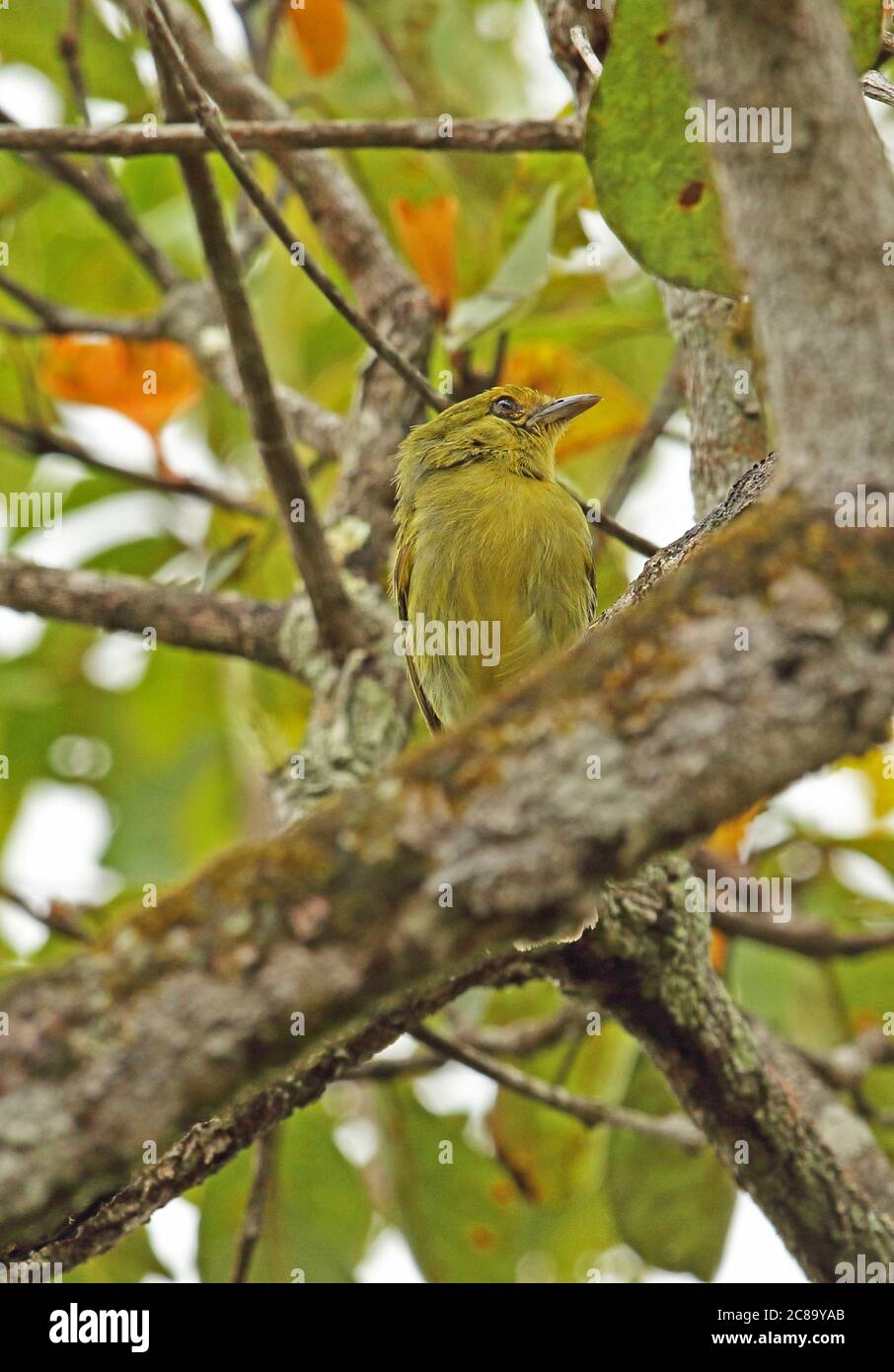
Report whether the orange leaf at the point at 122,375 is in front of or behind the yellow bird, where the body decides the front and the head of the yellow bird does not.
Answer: behind

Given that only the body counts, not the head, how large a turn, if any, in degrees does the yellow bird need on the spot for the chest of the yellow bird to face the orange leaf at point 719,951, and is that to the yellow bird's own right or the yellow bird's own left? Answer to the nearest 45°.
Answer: approximately 90° to the yellow bird's own left

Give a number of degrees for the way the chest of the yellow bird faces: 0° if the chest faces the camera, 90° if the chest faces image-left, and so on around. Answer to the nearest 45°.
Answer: approximately 315°

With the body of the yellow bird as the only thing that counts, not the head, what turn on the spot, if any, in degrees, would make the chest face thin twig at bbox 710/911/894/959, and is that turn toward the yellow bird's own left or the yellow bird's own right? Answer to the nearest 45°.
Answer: approximately 90° to the yellow bird's own left

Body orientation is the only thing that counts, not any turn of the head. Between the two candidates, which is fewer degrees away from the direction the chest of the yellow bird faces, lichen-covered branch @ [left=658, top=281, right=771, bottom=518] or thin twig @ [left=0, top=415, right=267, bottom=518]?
the lichen-covered branch
